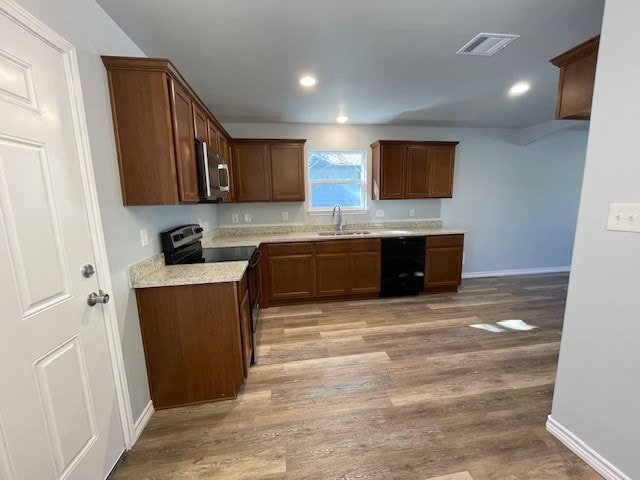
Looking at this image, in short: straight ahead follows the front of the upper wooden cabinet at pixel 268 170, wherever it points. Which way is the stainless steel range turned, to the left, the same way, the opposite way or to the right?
to the left

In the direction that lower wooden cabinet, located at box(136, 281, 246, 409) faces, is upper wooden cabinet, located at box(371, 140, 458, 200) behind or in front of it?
in front

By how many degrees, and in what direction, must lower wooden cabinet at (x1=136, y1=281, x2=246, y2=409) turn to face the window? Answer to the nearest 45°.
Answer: approximately 45° to its left

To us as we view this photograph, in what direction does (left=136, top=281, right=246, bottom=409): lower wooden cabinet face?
facing to the right of the viewer

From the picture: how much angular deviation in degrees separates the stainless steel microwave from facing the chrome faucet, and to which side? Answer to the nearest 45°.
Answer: approximately 90° to its left

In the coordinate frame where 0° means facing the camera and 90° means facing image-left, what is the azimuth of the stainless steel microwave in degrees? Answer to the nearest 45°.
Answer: approximately 315°

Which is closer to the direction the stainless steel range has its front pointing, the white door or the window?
the window

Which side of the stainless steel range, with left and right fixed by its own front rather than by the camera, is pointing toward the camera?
right

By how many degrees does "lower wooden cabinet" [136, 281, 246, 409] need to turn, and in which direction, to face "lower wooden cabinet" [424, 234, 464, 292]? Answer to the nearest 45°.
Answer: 0° — it already faces it

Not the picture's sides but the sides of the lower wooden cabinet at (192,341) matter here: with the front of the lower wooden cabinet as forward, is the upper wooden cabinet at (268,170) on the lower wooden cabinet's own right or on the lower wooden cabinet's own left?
on the lower wooden cabinet's own left
